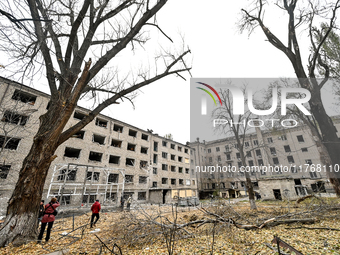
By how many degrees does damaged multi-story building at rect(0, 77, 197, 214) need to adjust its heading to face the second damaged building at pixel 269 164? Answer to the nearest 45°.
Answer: approximately 45° to its left

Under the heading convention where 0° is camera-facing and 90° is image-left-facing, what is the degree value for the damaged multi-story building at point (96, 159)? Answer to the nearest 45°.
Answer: approximately 315°
